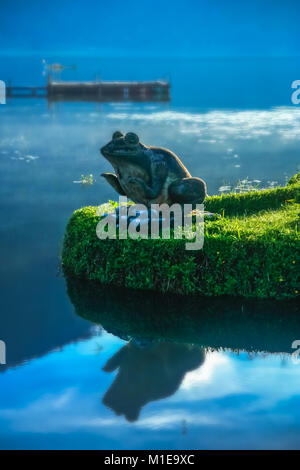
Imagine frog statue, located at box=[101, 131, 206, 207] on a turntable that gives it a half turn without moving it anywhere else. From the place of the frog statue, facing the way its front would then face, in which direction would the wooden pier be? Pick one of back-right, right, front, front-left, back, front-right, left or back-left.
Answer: front-left

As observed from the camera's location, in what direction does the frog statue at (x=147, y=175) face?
facing the viewer and to the left of the viewer
